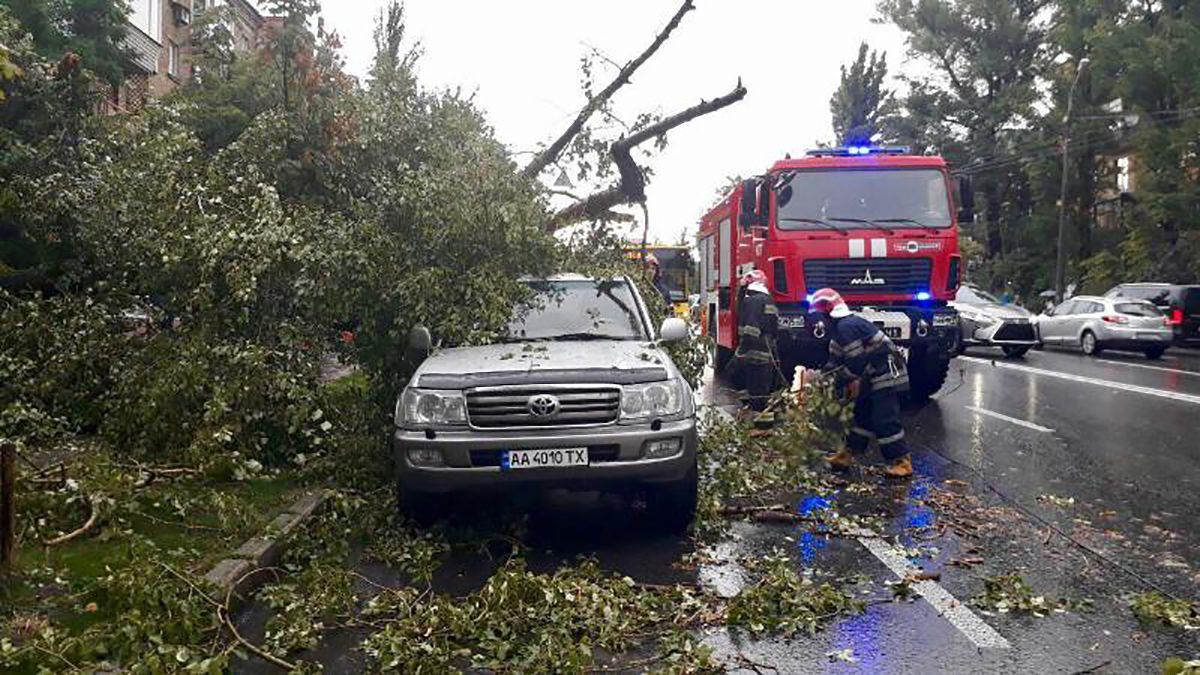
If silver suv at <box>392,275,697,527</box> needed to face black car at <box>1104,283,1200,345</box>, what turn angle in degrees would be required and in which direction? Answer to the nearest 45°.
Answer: approximately 135° to its left

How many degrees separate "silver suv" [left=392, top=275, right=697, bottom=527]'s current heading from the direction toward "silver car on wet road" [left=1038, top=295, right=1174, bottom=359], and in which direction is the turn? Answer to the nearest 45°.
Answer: approximately 135° to its left

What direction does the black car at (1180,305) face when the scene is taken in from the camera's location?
facing away from the viewer and to the left of the viewer

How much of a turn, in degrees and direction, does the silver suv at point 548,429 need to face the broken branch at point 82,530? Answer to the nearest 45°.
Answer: approximately 90° to its right

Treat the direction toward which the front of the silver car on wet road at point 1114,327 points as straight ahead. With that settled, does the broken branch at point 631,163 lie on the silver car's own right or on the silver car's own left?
on the silver car's own left

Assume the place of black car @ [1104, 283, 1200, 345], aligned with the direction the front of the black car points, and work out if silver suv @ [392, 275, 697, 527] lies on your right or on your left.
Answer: on your left

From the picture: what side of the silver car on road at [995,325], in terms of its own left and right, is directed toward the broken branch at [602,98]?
right

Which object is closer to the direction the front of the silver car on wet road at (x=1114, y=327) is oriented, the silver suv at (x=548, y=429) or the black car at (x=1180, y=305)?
the black car

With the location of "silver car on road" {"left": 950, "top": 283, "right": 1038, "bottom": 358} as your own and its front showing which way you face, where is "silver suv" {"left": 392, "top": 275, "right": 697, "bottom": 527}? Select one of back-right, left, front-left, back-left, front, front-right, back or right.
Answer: front-right

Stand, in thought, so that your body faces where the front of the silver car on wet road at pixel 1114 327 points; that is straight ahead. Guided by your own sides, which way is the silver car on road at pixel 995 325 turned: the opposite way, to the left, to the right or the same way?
the opposite way

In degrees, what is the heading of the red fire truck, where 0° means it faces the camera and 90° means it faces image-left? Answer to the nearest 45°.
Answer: approximately 0°

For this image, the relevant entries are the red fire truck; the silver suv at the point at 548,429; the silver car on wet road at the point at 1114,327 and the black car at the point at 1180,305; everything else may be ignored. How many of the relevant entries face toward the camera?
2

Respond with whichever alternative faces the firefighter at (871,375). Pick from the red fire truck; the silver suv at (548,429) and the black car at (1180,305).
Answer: the red fire truck

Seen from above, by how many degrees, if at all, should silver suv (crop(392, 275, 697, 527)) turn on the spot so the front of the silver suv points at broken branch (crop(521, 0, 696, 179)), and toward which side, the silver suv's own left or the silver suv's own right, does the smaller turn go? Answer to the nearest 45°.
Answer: approximately 180°

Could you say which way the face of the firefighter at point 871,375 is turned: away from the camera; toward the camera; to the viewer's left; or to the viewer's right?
to the viewer's left
